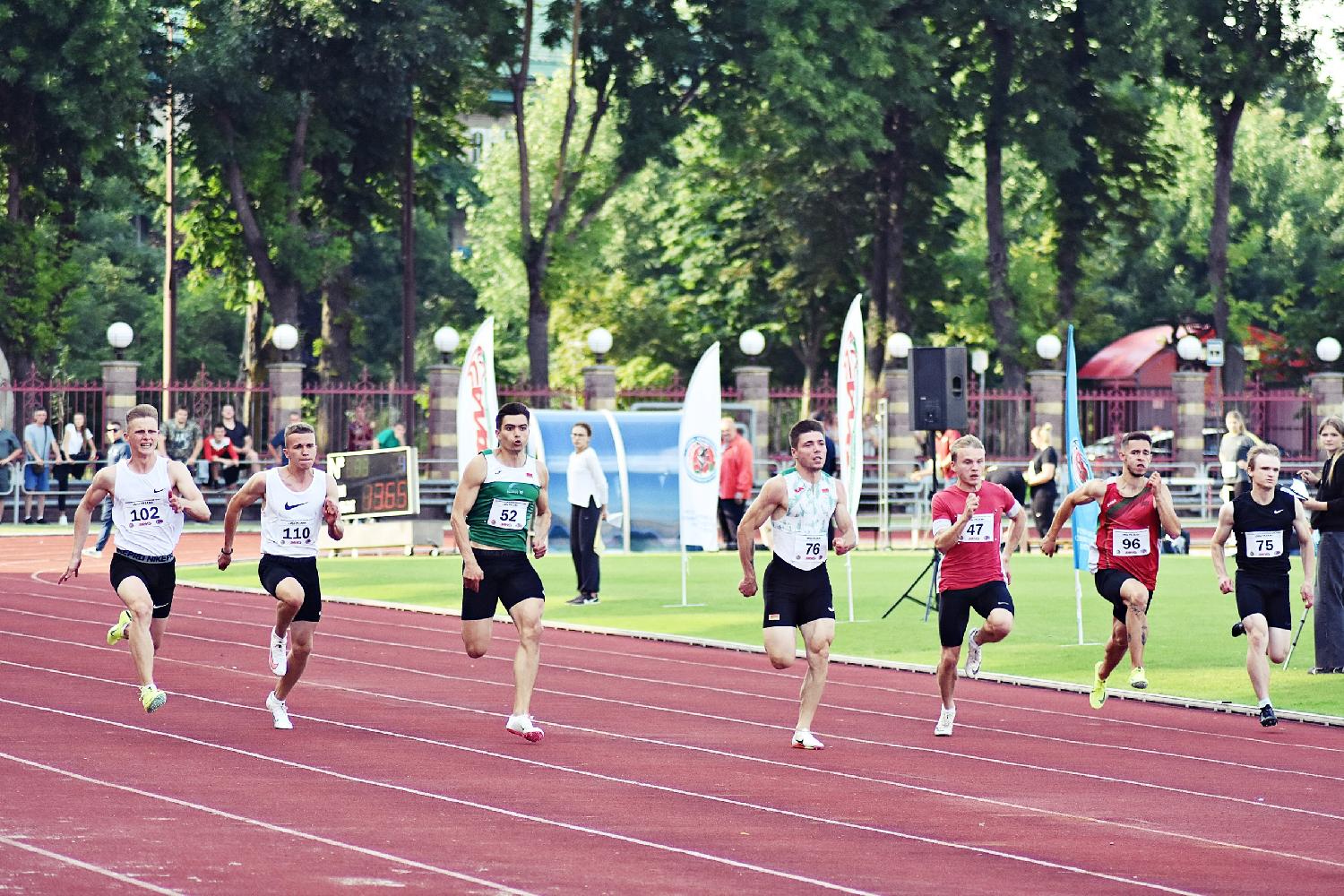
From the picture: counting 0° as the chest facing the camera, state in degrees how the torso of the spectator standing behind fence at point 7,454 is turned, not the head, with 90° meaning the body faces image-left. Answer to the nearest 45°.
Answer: approximately 0°

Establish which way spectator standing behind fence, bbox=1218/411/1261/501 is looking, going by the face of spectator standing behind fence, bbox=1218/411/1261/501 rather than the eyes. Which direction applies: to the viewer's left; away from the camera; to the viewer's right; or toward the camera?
toward the camera

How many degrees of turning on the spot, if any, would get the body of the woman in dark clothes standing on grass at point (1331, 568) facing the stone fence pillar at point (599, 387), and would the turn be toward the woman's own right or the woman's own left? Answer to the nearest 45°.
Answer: approximately 90° to the woman's own right

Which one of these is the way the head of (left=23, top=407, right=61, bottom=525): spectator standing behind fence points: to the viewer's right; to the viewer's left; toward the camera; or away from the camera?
toward the camera

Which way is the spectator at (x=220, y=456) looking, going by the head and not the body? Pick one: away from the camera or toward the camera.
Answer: toward the camera

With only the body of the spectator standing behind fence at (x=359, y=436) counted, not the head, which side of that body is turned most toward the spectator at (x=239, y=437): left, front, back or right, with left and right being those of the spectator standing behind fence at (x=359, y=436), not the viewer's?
right

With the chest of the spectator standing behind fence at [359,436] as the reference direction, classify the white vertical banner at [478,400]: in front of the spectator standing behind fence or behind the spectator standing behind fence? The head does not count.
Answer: in front

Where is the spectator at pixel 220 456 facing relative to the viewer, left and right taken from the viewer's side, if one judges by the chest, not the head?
facing the viewer

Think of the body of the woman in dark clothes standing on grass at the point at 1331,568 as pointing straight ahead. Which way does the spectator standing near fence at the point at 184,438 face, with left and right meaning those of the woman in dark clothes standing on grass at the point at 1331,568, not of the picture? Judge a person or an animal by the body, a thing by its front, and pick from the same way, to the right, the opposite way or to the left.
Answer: to the left

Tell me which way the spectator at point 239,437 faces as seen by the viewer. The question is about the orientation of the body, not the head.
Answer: toward the camera

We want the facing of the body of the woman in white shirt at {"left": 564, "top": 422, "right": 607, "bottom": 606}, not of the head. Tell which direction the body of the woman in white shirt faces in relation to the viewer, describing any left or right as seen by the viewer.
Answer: facing the viewer and to the left of the viewer

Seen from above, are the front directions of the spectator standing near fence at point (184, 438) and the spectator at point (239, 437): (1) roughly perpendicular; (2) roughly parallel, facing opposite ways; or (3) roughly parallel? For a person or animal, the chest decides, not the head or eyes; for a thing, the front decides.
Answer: roughly parallel

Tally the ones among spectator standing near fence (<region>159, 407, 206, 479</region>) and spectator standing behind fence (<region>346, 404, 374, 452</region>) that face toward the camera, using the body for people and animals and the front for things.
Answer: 2

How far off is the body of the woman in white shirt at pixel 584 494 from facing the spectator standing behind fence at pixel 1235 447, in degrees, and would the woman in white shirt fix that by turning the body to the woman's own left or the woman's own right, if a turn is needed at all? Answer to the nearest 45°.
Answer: approximately 180°
